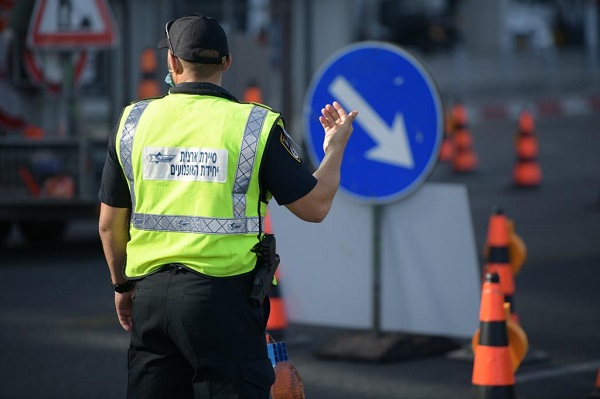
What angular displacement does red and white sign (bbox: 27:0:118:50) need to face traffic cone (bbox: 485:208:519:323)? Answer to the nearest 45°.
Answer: approximately 45° to its left

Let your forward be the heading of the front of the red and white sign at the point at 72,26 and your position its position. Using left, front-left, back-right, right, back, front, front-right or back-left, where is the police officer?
front

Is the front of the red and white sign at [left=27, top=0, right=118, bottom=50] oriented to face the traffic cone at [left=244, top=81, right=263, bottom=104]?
no

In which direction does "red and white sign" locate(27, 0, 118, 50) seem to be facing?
toward the camera

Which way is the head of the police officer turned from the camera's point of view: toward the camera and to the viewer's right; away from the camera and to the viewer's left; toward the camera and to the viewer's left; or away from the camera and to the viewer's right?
away from the camera and to the viewer's left
